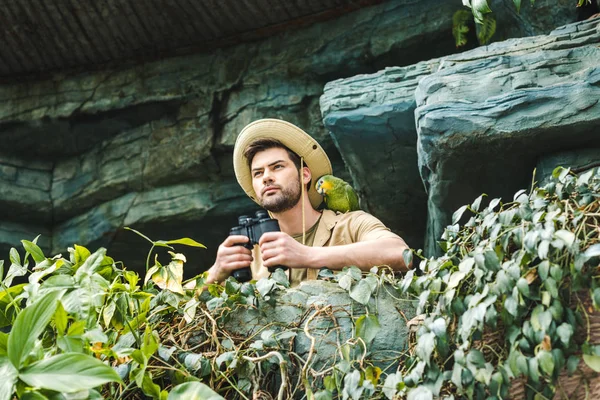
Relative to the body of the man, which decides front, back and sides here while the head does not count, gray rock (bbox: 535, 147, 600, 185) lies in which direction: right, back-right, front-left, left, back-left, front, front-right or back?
back-left

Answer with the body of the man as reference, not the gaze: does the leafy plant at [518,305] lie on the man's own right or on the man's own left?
on the man's own left

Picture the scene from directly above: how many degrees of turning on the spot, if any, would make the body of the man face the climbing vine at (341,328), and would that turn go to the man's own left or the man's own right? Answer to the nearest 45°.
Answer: approximately 45° to the man's own left

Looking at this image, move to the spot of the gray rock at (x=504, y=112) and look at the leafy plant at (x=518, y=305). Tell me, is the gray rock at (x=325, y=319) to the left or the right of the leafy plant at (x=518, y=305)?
right

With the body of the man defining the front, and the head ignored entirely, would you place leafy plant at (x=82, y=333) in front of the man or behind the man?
in front

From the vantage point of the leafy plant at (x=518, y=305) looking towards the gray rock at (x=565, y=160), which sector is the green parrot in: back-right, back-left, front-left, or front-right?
front-left

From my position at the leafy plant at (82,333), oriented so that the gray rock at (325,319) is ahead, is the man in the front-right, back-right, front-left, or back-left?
front-left

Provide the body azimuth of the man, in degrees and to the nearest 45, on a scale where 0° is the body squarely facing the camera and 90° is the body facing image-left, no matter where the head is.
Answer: approximately 45°

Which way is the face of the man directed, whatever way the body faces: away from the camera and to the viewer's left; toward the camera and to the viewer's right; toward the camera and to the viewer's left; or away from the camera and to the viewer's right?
toward the camera and to the viewer's left
